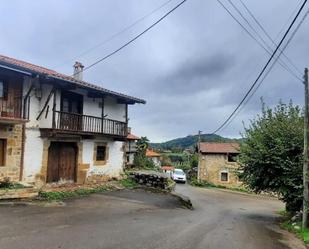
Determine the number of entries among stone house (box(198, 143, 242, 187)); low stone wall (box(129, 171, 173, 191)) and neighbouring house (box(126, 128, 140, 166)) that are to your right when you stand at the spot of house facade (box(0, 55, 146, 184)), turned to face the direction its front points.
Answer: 0

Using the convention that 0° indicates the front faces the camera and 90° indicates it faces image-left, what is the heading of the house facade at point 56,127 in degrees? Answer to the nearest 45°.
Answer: approximately 315°

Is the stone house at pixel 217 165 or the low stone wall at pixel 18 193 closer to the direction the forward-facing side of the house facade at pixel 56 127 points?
the low stone wall

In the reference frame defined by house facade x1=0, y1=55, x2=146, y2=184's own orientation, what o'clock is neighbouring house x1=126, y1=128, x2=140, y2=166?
The neighbouring house is roughly at 8 o'clock from the house facade.

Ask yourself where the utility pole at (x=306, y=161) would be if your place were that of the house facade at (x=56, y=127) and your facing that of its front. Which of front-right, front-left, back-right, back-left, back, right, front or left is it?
front

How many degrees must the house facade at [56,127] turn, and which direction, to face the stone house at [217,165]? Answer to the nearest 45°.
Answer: approximately 90° to its left

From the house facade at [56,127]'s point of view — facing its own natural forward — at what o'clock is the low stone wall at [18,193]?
The low stone wall is roughly at 2 o'clock from the house facade.

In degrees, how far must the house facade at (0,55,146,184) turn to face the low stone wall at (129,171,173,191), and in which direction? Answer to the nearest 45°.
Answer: approximately 90° to its left

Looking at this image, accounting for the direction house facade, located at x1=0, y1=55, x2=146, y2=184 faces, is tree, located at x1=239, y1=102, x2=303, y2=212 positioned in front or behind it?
in front
